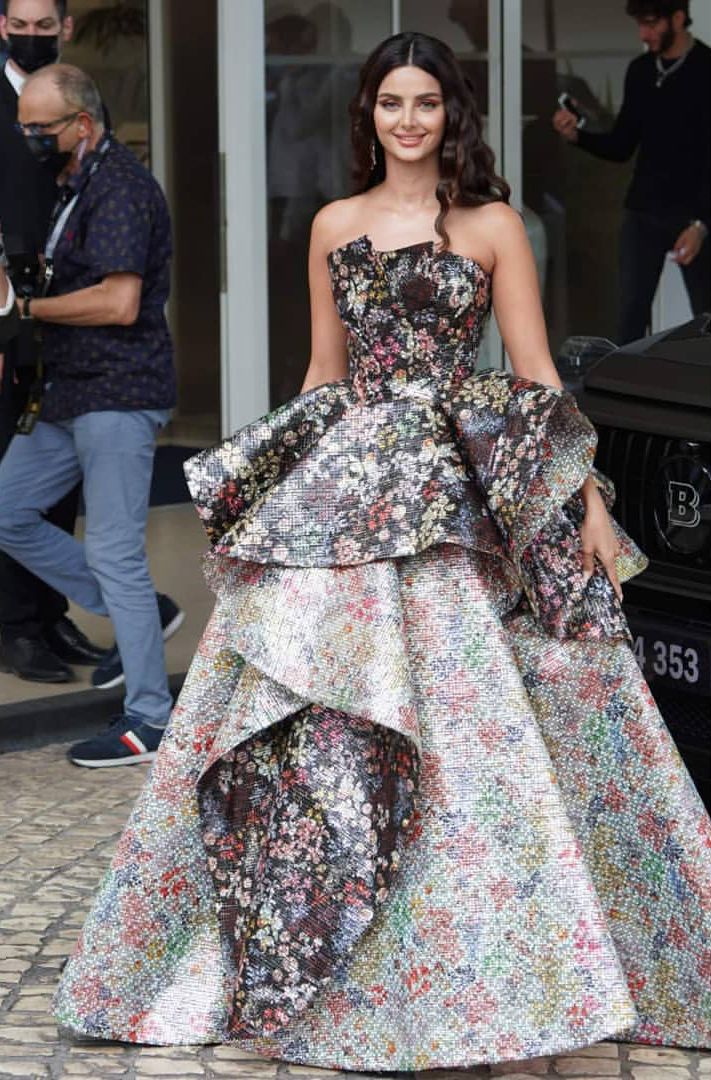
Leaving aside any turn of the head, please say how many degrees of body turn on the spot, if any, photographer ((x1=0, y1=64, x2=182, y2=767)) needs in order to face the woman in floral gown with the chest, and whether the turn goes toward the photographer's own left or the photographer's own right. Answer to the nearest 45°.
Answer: approximately 90° to the photographer's own left

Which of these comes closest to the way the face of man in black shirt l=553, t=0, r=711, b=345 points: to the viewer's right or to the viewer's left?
to the viewer's left

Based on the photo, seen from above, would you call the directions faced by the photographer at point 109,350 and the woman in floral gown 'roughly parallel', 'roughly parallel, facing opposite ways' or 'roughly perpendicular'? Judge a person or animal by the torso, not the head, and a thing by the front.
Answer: roughly perpendicular

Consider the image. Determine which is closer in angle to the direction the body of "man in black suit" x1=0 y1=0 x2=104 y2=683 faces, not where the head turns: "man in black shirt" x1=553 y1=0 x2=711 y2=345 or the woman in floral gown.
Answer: the woman in floral gown

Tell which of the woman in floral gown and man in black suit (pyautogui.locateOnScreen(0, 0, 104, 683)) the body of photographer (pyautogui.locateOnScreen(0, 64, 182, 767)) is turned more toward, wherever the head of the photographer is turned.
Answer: the man in black suit

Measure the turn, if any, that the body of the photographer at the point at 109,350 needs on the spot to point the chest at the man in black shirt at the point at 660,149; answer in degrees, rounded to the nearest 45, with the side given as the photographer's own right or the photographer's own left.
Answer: approximately 135° to the photographer's own right

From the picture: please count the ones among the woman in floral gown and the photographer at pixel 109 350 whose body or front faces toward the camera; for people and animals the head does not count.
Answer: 1

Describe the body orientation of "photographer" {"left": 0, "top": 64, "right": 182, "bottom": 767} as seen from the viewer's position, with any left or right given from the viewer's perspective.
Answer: facing to the left of the viewer

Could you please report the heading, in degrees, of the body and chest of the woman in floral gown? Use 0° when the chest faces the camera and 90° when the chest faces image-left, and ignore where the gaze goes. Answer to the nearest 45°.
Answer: approximately 0°
